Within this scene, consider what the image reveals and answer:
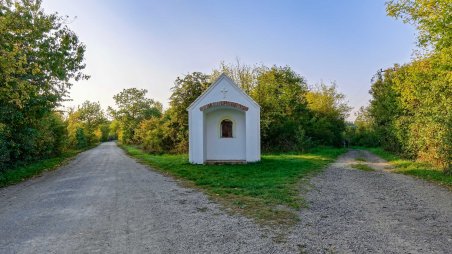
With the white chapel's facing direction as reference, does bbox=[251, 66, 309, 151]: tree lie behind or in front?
behind

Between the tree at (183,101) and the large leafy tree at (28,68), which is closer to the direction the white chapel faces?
the large leafy tree

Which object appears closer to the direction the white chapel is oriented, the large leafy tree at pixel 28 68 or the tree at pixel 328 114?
the large leafy tree

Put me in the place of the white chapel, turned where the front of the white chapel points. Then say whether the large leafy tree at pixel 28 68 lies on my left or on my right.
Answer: on my right

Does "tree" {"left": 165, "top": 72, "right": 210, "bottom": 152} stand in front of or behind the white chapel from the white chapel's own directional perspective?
behind

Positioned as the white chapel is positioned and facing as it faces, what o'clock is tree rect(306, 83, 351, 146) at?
The tree is roughly at 7 o'clock from the white chapel.

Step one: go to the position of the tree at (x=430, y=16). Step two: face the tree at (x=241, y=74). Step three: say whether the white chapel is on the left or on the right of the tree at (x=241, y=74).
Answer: left

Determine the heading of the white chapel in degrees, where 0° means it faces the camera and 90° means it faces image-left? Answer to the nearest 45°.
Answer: approximately 0°

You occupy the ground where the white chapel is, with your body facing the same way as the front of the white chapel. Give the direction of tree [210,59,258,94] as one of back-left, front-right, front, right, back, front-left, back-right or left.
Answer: back

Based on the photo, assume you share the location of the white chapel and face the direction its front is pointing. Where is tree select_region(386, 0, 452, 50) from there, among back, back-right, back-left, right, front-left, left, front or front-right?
front-left

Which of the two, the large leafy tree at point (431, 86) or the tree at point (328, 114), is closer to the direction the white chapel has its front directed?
the large leafy tree

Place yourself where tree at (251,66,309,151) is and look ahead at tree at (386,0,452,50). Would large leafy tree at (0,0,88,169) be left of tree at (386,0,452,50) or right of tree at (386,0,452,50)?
right
